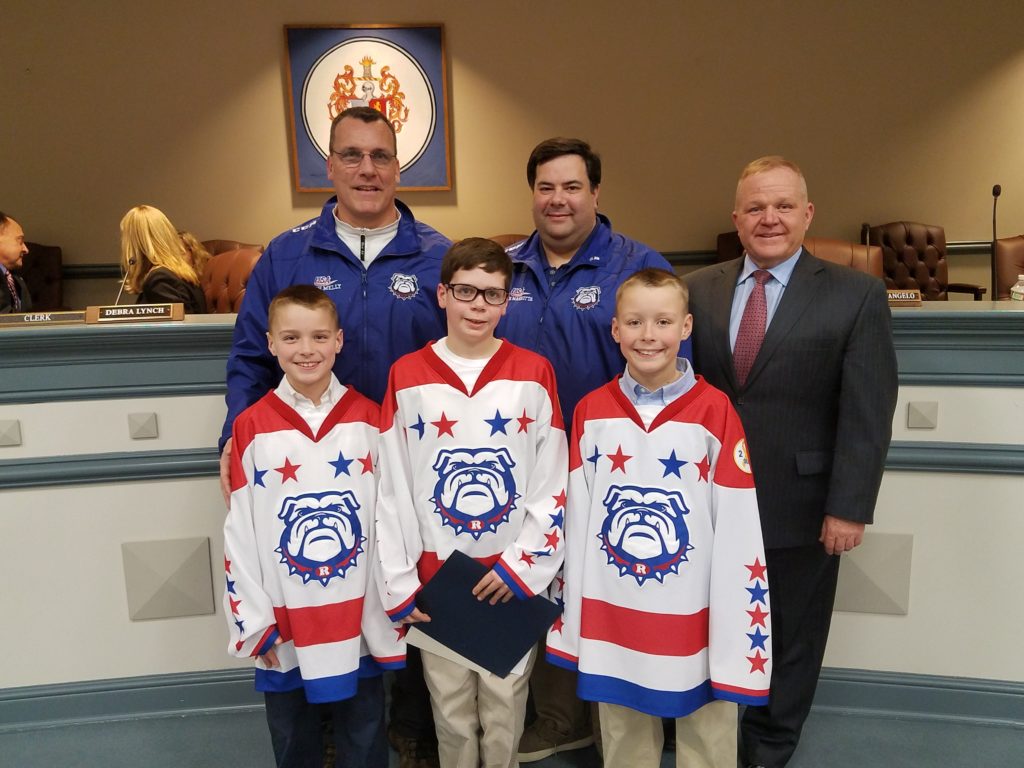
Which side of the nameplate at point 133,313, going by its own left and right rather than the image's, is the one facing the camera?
front

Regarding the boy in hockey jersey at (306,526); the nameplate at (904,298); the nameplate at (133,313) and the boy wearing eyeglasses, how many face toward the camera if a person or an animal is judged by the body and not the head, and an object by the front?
4

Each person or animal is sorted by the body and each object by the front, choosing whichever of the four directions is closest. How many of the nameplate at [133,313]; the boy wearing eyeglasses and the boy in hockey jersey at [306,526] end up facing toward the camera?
3

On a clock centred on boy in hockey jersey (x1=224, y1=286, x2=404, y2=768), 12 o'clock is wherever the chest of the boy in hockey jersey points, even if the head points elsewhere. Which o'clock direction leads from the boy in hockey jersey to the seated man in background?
The seated man in background is roughly at 5 o'clock from the boy in hockey jersey.

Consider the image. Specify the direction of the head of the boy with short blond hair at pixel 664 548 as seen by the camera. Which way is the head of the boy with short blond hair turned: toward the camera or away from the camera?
toward the camera

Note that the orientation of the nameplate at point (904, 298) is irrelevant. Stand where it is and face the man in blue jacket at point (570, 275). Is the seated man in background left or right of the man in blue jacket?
right

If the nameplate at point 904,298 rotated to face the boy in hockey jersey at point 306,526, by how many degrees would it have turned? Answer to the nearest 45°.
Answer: approximately 45° to its right

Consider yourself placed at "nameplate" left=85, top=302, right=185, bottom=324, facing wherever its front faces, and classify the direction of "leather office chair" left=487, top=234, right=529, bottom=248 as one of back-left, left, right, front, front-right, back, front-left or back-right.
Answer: back-left

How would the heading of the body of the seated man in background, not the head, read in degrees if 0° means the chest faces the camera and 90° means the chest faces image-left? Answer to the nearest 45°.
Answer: approximately 315°

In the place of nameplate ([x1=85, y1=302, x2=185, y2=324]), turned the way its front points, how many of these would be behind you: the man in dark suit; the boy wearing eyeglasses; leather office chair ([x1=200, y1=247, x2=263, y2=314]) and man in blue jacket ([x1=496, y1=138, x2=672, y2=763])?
1

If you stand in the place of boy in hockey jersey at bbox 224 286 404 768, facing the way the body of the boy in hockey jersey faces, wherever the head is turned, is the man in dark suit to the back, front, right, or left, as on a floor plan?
left

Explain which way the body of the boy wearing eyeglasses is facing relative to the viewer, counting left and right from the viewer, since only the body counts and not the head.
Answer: facing the viewer

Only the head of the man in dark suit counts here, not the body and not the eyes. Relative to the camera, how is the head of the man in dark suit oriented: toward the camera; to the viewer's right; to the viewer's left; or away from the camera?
toward the camera

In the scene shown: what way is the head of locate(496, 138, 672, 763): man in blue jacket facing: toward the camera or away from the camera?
toward the camera

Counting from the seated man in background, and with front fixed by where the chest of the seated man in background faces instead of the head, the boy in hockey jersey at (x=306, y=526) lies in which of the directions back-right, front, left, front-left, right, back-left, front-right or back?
front-right

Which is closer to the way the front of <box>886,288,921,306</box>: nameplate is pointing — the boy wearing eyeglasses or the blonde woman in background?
the boy wearing eyeglasses

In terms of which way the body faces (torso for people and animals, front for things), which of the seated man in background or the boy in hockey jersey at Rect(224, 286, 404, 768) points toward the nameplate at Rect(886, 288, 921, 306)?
the seated man in background

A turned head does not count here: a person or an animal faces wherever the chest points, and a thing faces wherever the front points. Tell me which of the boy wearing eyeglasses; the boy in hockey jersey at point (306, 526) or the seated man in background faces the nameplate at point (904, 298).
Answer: the seated man in background

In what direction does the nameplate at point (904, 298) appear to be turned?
toward the camera

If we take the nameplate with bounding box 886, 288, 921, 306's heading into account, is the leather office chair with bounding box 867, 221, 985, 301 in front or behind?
behind

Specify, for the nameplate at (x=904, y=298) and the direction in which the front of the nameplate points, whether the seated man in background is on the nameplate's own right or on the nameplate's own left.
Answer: on the nameplate's own right
